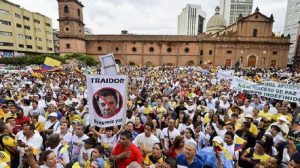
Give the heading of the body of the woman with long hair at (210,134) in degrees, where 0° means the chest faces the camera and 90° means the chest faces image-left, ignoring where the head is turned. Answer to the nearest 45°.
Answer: approximately 45°

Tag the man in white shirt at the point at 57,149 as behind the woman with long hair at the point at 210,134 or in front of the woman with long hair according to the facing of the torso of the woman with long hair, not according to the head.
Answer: in front

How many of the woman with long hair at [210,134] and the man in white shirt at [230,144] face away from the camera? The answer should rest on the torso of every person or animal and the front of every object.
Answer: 0

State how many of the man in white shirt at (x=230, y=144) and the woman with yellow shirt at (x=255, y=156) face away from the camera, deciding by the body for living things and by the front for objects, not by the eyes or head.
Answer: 0

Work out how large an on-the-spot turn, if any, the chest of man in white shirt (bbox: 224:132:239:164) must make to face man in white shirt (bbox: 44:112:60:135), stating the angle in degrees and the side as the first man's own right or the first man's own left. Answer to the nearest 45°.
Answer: approximately 45° to the first man's own right

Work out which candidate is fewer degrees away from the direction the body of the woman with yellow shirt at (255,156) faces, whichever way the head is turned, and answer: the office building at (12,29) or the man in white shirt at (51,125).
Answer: the man in white shirt
